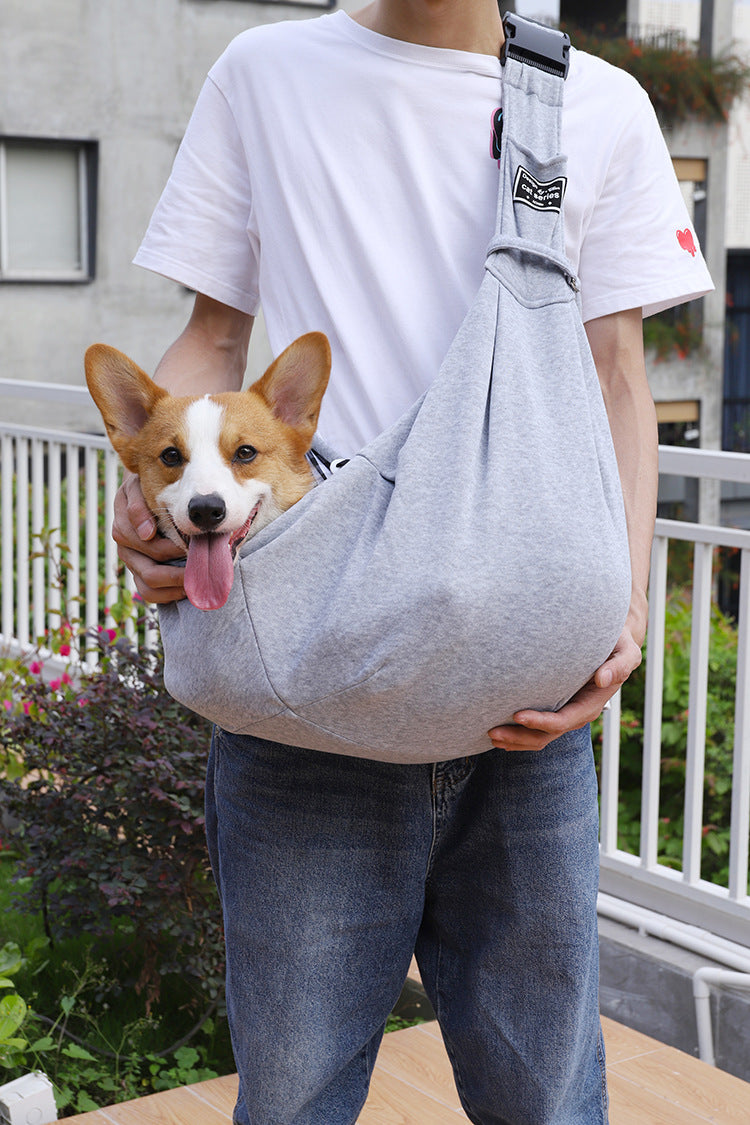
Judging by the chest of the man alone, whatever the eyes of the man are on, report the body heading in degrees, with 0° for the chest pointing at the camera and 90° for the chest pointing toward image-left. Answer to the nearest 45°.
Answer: approximately 0°

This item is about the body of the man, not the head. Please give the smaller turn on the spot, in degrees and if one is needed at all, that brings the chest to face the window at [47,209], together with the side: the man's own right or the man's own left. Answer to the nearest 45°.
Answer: approximately 180°

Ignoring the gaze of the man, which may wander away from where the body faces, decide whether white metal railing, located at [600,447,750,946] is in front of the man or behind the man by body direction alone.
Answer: behind

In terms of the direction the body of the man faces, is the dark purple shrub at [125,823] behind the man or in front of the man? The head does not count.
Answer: behind

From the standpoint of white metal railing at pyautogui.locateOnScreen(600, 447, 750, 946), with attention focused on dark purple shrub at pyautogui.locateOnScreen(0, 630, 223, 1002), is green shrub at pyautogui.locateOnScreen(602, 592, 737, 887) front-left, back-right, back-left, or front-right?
back-right

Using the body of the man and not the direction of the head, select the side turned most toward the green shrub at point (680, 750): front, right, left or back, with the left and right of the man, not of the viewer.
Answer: back
